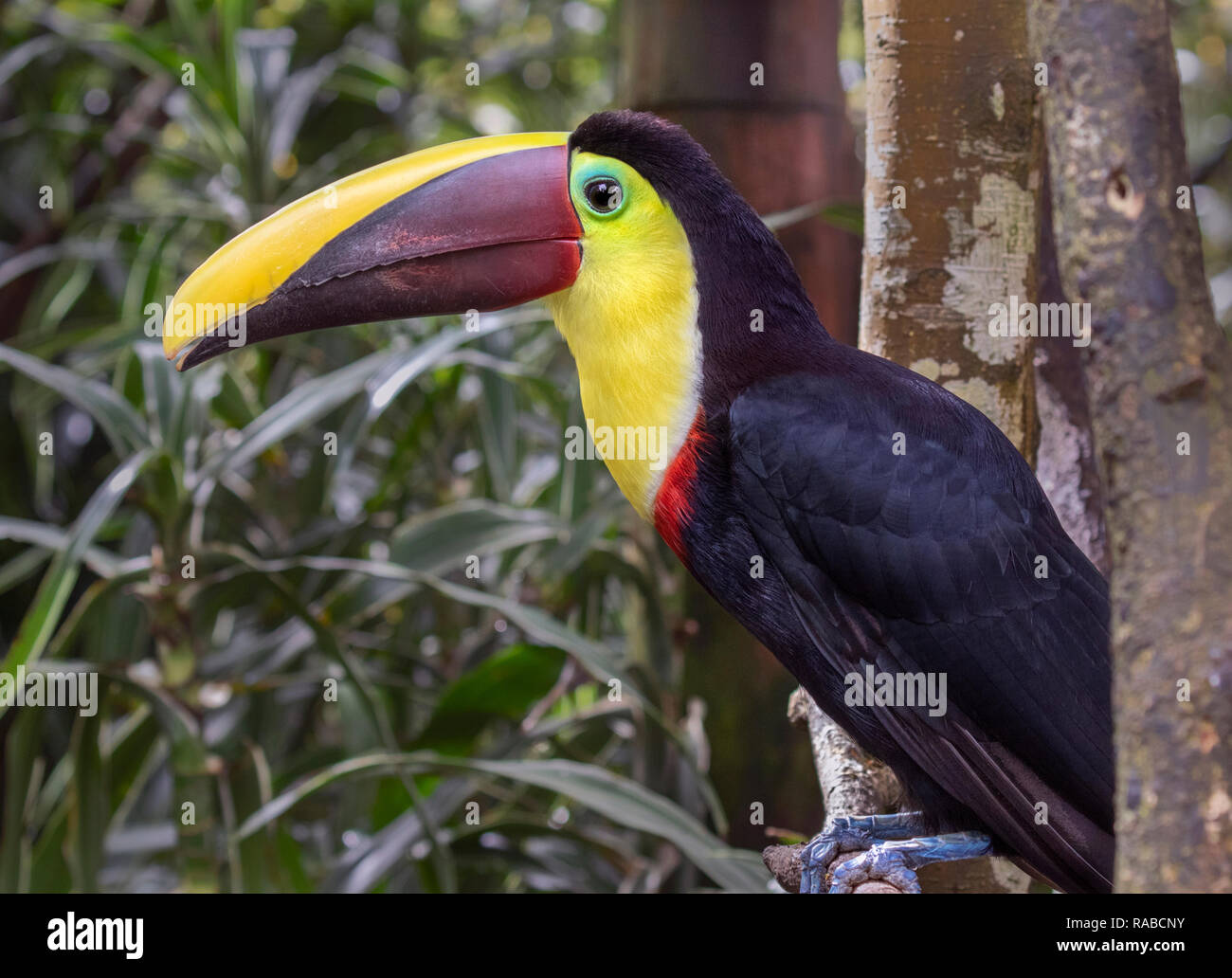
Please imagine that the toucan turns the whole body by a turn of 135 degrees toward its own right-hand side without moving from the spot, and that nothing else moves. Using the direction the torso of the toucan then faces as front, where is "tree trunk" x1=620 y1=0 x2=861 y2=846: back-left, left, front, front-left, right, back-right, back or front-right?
front-left

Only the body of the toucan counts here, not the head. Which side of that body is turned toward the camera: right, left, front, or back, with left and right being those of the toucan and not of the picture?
left

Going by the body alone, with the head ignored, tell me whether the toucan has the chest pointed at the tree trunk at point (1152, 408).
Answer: no
